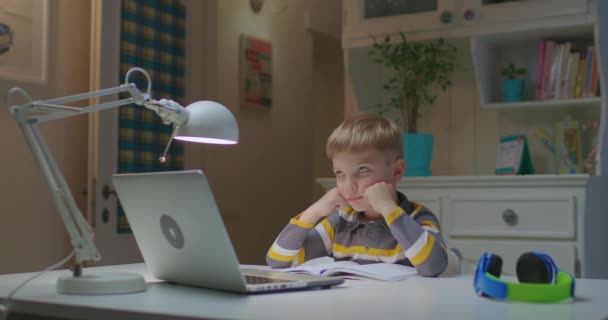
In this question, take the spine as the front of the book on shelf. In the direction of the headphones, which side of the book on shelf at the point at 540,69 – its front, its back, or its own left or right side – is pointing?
front

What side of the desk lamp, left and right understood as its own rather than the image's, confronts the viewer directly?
right

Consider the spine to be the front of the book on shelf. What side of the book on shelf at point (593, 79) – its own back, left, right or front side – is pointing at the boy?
front

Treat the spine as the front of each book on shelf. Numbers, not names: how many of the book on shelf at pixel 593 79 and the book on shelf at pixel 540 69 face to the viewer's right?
0

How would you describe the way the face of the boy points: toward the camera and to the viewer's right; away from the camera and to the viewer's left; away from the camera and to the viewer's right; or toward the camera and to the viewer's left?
toward the camera and to the viewer's left

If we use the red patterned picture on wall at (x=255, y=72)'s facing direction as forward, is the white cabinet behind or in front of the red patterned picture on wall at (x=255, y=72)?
in front
